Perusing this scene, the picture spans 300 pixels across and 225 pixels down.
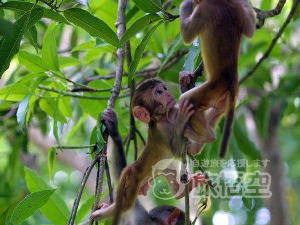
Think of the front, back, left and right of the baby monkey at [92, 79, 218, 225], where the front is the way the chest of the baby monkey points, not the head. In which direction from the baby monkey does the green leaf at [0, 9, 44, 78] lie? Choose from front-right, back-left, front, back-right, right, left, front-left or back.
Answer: back-right
